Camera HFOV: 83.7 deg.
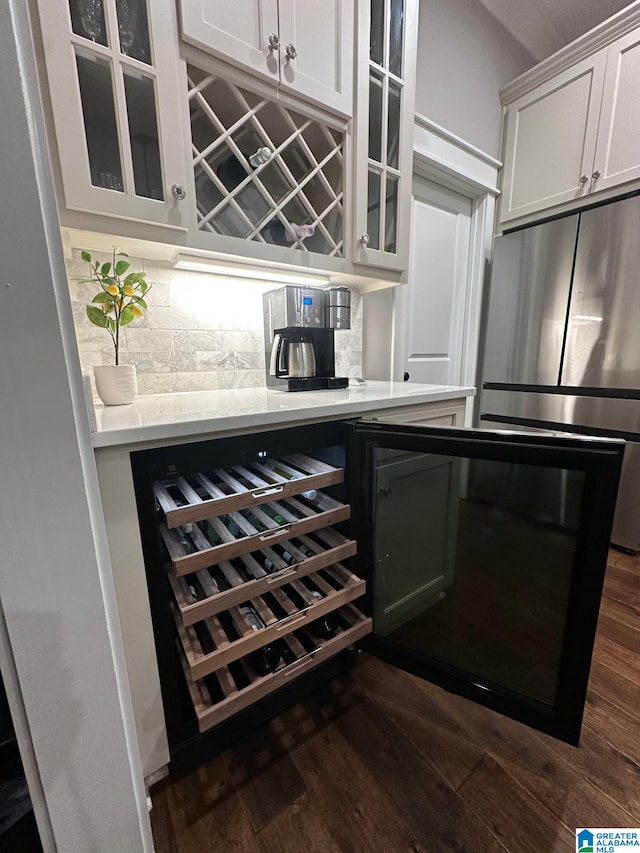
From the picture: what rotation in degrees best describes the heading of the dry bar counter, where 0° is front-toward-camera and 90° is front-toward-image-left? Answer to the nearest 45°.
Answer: approximately 315°

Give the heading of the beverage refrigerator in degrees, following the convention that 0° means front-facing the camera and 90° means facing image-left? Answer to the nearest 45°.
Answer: approximately 315°

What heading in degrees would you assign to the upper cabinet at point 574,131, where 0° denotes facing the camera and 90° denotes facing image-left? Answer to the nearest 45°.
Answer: approximately 45°

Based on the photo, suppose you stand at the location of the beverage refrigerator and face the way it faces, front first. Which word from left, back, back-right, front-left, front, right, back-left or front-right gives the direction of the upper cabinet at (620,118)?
left

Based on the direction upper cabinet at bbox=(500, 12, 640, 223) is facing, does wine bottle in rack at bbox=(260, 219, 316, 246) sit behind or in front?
in front

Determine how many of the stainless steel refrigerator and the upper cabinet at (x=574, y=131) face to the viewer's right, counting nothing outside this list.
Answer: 0

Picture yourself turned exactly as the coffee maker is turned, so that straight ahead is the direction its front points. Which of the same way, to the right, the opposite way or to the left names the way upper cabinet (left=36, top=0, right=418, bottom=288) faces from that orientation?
the same way

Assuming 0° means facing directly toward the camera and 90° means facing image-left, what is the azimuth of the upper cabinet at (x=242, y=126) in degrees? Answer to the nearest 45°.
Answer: approximately 315°

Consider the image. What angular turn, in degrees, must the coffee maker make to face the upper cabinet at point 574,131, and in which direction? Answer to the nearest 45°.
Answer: approximately 90° to its left

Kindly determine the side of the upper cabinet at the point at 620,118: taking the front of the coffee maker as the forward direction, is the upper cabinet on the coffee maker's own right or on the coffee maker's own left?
on the coffee maker's own left

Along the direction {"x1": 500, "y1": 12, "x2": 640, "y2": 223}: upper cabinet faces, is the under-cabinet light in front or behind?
in front

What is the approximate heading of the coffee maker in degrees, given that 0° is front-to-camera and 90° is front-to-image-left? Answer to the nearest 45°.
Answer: approximately 315°

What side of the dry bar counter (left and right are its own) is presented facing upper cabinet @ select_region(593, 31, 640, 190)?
left
